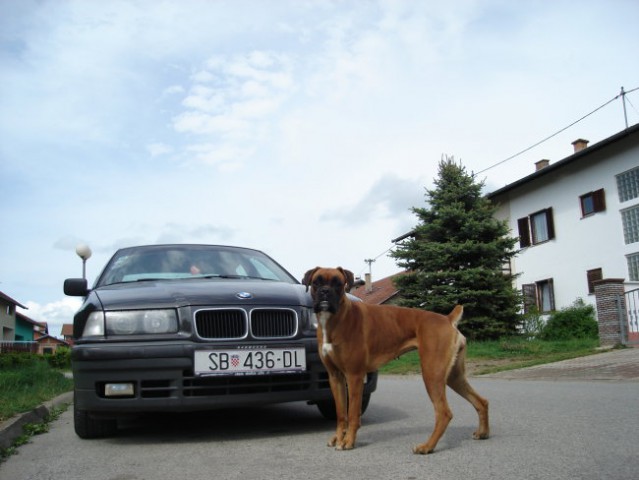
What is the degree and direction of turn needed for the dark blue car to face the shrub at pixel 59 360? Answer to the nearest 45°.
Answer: approximately 180°

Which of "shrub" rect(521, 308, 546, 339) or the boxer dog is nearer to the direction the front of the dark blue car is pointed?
the boxer dog

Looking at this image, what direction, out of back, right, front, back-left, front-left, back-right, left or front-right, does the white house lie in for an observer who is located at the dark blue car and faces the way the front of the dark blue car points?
back-left

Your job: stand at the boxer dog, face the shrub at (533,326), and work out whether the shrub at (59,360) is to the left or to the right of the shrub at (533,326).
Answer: left

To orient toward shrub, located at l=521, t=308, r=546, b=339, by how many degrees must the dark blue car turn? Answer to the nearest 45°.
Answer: approximately 135° to its left

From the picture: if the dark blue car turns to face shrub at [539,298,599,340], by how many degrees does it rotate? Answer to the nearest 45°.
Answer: approximately 135° to its left

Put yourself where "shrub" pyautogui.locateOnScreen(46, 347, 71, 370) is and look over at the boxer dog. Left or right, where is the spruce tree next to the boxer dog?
left

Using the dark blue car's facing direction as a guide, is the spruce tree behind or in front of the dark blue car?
behind

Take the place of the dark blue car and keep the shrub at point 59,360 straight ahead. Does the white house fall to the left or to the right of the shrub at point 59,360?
right

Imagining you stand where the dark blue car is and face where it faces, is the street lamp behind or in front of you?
behind

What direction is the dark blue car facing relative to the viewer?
toward the camera
